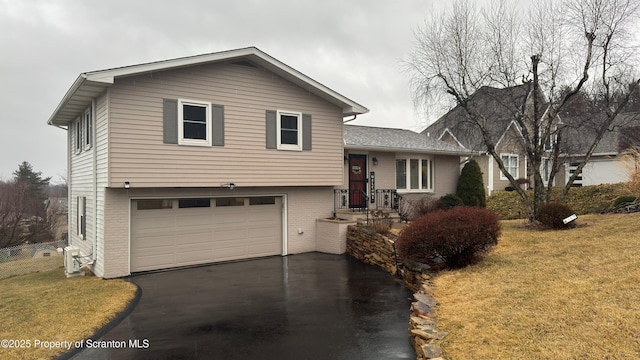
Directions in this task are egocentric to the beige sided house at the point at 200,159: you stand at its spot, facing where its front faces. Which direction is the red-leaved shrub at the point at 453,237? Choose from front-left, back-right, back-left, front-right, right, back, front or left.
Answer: front

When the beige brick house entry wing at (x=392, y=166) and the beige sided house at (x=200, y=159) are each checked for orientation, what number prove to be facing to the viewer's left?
0

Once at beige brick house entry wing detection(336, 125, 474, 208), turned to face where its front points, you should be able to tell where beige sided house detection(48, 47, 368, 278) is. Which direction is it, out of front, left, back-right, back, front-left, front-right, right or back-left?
right

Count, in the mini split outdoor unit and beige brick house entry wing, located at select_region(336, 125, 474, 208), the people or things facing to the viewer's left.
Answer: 1

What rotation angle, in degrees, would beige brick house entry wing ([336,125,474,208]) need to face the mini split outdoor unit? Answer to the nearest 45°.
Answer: approximately 90° to its right

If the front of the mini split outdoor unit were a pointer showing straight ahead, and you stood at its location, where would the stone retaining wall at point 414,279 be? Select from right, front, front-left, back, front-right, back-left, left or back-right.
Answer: back-left

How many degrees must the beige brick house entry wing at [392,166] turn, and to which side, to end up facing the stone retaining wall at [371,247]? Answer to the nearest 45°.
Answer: approximately 45° to its right

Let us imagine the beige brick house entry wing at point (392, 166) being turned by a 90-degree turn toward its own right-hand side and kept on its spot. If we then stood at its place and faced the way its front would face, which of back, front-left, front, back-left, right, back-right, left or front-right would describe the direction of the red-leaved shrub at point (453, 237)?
front-left

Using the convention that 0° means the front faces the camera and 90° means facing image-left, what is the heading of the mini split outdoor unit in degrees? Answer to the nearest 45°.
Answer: approximately 90°

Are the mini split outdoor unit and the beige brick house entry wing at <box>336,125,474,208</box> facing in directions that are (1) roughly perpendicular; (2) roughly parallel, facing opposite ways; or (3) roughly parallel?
roughly perpendicular

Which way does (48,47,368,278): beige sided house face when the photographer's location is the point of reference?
facing the viewer and to the right of the viewer

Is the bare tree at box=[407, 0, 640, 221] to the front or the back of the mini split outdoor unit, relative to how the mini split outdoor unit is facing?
to the back

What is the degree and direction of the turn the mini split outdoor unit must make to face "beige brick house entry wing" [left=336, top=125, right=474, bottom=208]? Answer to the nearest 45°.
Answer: approximately 180°

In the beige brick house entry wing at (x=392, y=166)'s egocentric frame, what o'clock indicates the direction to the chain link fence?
The chain link fence is roughly at 4 o'clock from the beige brick house entry wing.
